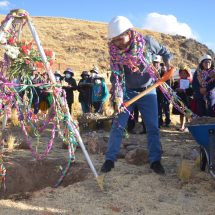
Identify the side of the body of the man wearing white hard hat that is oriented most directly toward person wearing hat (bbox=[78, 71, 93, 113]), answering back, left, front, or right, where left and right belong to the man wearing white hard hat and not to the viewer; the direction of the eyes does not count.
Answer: back

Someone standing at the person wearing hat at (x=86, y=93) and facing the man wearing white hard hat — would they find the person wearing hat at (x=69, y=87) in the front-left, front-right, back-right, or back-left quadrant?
back-right

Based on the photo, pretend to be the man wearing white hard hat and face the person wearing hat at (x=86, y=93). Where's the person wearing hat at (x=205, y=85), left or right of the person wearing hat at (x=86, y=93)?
right

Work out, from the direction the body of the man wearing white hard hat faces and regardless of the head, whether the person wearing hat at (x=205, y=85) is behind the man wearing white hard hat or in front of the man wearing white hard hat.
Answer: behind

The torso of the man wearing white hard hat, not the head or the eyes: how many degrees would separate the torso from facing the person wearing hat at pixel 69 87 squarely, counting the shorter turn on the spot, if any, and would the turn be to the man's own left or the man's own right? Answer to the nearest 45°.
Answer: approximately 180°

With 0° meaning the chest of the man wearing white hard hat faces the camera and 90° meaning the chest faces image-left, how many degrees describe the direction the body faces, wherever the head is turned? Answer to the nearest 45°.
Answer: approximately 0°

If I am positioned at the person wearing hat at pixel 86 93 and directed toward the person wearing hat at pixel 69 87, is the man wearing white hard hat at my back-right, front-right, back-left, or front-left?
back-left
